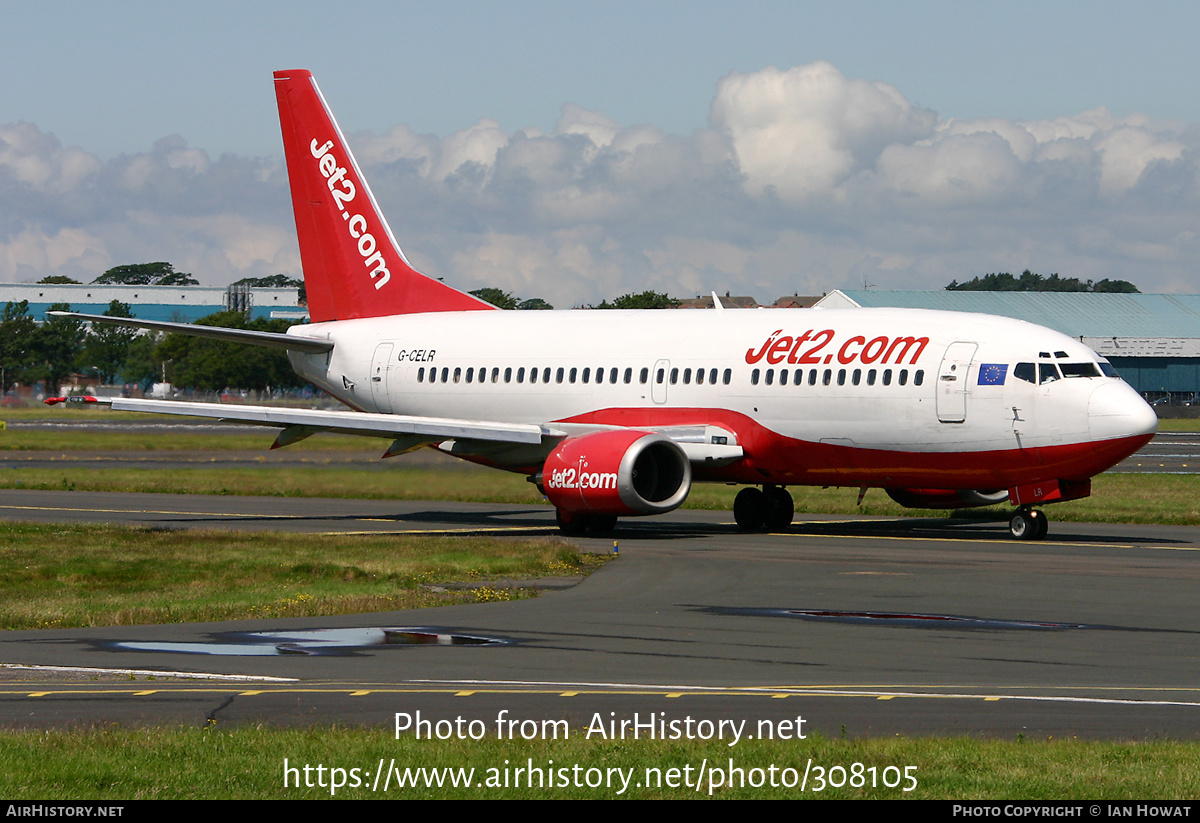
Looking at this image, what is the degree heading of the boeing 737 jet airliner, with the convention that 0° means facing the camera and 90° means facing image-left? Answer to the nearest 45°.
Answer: approximately 315°
